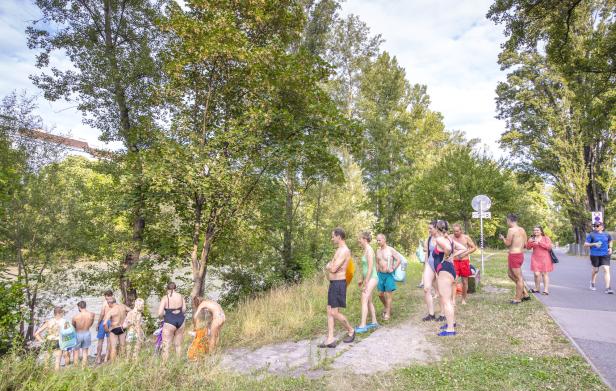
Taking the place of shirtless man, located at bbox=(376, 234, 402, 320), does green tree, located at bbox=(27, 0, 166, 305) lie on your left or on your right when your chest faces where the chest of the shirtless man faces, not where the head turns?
on your right

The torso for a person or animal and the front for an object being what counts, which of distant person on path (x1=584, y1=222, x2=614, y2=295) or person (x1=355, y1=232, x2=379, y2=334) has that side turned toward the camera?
the distant person on path

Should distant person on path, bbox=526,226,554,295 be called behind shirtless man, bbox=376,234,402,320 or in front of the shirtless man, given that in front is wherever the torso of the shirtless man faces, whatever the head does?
behind

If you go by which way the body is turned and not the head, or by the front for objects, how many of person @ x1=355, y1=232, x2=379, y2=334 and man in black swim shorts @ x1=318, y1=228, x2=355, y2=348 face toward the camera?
0

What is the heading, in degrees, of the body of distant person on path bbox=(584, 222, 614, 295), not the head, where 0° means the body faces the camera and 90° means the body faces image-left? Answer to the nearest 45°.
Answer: approximately 0°

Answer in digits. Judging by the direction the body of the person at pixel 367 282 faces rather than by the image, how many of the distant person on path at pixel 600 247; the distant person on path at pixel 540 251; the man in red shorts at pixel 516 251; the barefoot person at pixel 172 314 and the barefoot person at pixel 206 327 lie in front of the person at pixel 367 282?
2

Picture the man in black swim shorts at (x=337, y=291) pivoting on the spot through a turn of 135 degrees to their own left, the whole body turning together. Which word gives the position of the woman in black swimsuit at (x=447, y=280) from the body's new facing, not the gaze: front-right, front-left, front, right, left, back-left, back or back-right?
front-left

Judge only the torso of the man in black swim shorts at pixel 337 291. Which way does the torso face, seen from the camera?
to the viewer's left

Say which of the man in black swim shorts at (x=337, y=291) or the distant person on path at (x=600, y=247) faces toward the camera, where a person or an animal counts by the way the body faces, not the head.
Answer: the distant person on path

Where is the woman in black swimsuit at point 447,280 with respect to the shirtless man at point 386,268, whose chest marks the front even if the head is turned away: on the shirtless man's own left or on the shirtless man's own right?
on the shirtless man's own left

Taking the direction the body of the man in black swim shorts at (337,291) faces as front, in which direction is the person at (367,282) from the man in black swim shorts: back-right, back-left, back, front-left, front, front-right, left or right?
back-right

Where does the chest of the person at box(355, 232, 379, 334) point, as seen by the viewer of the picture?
to the viewer's left

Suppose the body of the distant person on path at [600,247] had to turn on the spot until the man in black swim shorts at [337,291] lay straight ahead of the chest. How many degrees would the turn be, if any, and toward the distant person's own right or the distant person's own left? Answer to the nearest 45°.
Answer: approximately 45° to the distant person's own right

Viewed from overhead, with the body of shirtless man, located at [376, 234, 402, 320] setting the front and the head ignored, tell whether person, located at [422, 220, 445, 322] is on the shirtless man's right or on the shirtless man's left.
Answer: on the shirtless man's left

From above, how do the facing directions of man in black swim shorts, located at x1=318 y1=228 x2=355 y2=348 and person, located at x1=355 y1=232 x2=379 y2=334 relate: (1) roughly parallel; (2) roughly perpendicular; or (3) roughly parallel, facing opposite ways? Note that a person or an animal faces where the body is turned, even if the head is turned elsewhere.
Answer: roughly parallel

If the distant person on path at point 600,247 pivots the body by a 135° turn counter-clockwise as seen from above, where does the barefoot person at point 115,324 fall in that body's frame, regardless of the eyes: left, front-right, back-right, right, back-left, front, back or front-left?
back

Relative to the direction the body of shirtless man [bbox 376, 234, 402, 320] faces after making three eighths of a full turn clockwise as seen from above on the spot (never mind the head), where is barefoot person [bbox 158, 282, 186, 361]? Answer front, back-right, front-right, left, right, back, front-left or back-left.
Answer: left

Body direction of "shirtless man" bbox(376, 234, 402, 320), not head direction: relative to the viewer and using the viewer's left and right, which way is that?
facing the viewer and to the left of the viewer

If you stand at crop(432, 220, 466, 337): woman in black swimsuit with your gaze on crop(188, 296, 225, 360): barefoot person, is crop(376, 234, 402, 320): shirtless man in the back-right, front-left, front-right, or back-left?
front-right
